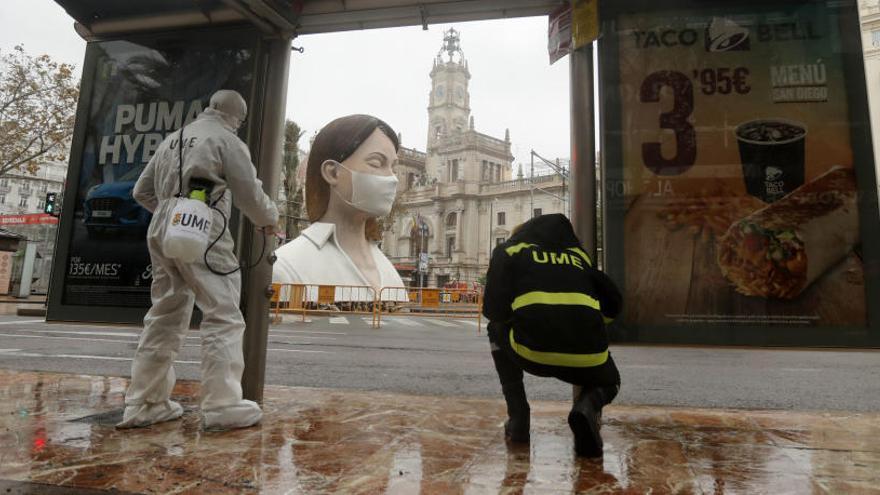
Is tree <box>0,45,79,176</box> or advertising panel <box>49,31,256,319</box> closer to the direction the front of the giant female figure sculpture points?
the advertising panel

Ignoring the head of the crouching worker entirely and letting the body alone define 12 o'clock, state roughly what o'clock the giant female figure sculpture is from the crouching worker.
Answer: The giant female figure sculpture is roughly at 11 o'clock from the crouching worker.

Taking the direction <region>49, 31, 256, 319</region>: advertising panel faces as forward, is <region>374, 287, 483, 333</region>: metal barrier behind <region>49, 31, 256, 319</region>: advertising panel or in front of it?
behind

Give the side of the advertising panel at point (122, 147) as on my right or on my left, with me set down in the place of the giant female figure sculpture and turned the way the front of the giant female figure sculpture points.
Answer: on my right

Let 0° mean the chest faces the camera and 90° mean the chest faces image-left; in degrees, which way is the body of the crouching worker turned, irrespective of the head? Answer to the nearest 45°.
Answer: approximately 180°

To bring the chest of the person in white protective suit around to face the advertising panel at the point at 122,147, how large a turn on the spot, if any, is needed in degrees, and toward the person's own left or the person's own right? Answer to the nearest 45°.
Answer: approximately 90° to the person's own left

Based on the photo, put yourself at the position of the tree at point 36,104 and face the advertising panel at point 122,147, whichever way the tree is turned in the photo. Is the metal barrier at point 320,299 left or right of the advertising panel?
left

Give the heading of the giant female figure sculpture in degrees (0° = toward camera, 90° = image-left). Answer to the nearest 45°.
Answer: approximately 315°

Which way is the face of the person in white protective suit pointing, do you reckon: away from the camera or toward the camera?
away from the camera

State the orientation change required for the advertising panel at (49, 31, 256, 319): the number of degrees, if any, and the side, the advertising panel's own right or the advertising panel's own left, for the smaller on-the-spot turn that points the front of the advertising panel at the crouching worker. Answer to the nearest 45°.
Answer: approximately 45° to the advertising panel's own left
